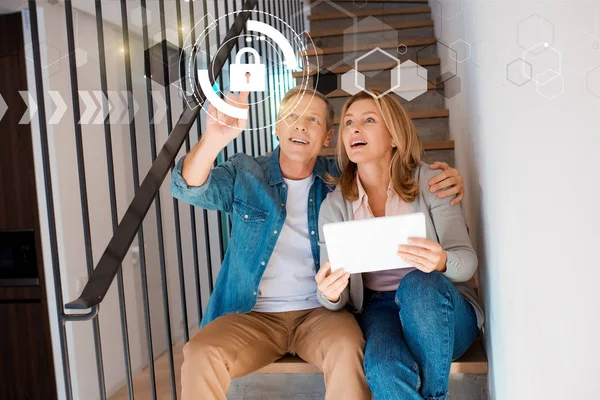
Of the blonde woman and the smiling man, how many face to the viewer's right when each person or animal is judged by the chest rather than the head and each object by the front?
0

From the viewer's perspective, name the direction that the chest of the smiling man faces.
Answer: toward the camera

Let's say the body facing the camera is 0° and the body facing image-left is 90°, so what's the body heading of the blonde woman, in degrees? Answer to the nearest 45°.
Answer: approximately 45°

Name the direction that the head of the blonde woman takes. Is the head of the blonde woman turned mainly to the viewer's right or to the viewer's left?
to the viewer's left

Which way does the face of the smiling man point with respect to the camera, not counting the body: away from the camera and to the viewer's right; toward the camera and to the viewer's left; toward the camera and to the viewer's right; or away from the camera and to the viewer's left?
toward the camera and to the viewer's left
